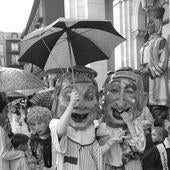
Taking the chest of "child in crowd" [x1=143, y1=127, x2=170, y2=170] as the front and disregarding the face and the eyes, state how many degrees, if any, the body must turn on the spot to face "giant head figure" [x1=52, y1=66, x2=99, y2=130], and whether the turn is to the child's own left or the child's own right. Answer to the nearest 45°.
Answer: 0° — they already face it

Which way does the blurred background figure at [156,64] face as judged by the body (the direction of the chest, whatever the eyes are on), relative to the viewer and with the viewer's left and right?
facing the viewer and to the left of the viewer
